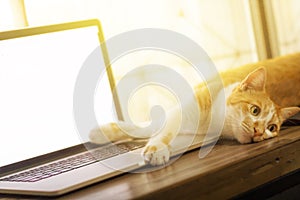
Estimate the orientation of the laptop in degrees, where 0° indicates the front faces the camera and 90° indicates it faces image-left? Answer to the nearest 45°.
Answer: approximately 315°
